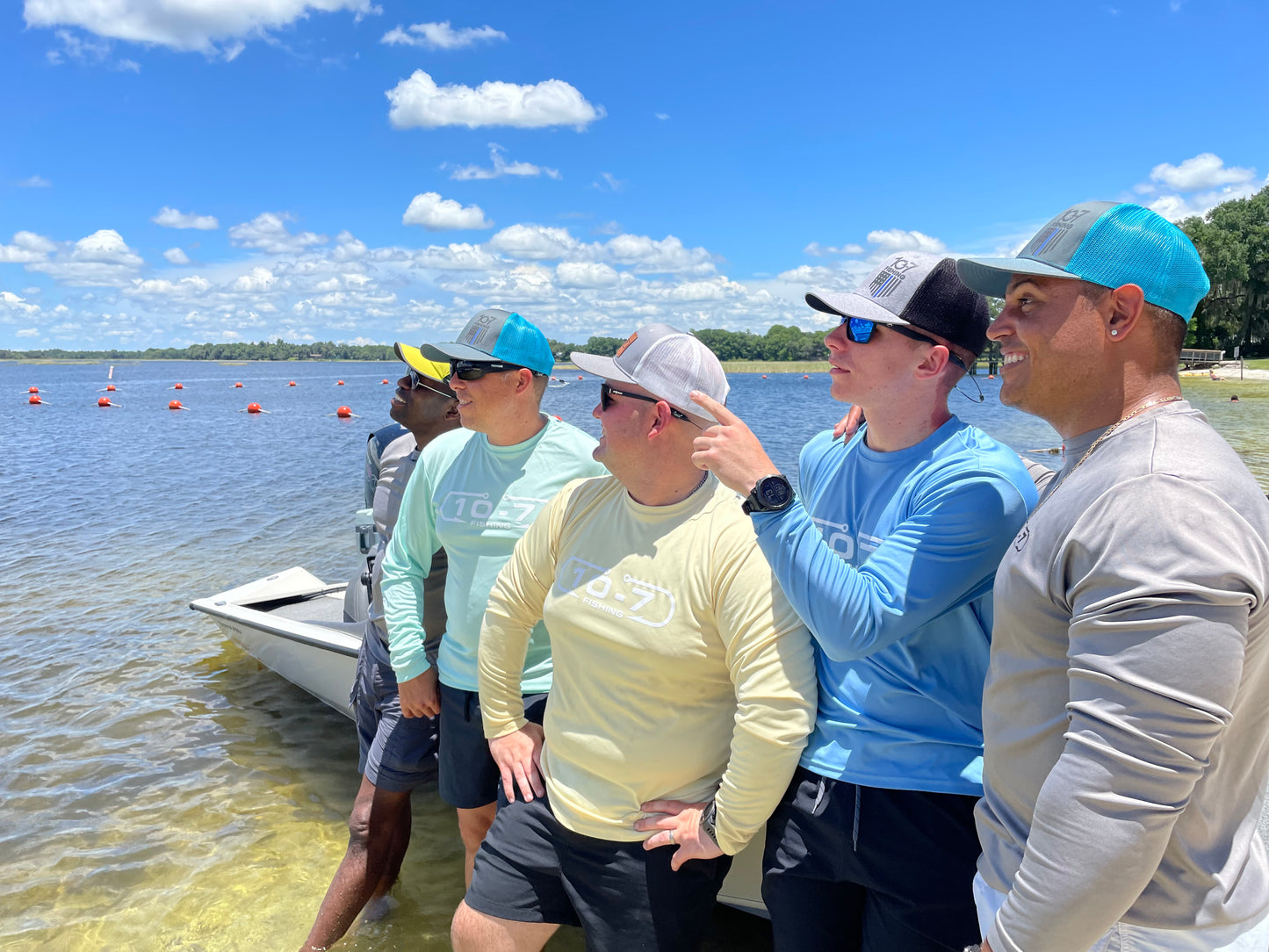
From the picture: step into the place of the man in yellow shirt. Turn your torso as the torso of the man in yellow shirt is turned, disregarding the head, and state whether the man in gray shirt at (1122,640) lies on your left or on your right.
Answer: on your left

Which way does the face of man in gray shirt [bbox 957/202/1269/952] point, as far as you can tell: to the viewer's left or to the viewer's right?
to the viewer's left

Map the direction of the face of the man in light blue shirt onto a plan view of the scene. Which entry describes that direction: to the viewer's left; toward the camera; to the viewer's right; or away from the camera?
to the viewer's left

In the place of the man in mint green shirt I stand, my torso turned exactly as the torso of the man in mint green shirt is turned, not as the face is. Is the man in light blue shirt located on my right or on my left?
on my left

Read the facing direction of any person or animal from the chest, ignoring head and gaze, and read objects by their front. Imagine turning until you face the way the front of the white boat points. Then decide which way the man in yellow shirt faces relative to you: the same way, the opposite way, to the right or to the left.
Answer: to the left

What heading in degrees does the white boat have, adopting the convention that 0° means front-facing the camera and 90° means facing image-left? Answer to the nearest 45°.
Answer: approximately 135°

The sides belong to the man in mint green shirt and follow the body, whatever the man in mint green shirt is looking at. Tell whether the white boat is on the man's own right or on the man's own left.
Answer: on the man's own right

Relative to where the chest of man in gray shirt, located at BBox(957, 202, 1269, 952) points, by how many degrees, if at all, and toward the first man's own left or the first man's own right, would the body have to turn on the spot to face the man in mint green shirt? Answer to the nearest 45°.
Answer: approximately 45° to the first man's own right

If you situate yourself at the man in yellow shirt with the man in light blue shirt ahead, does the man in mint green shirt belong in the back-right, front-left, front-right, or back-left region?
back-left
